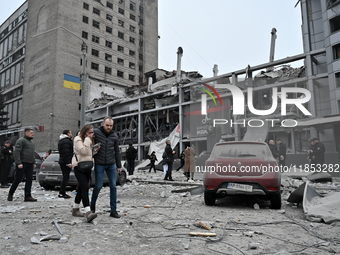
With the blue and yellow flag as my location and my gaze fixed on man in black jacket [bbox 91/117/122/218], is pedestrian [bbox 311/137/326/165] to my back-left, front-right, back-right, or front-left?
front-left

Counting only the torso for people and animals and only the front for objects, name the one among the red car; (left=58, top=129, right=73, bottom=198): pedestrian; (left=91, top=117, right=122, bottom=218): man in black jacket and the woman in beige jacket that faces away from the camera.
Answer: the red car

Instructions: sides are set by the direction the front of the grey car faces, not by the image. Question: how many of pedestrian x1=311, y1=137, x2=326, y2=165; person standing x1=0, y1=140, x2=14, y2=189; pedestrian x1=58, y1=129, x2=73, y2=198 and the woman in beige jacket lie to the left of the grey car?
1

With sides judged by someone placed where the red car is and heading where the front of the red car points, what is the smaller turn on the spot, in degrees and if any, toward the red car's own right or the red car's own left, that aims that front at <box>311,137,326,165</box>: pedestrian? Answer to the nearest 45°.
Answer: approximately 45° to the red car's own right

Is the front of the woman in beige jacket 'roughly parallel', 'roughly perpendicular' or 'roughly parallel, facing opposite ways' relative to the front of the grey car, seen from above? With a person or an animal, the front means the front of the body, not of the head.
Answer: roughly perpendicular

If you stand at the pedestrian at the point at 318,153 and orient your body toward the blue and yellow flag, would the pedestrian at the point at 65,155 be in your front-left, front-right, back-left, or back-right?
front-left

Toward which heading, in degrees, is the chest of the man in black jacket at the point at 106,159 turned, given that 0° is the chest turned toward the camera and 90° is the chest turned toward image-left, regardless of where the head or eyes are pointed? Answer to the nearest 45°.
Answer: approximately 315°

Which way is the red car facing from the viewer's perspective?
away from the camera

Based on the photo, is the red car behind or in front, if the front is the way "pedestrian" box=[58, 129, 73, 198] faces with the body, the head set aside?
in front
